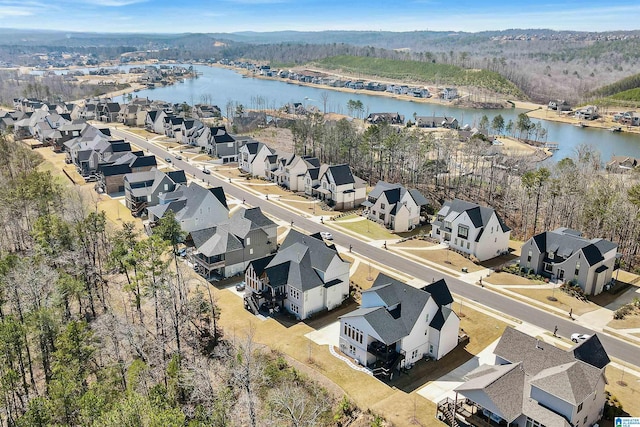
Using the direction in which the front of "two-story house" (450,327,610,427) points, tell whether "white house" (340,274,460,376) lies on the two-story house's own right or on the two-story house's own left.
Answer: on the two-story house's own left

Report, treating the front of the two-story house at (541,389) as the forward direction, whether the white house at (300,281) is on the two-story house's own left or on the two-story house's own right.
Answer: on the two-story house's own left

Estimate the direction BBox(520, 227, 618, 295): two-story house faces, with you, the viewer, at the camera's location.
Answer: facing the viewer and to the left of the viewer

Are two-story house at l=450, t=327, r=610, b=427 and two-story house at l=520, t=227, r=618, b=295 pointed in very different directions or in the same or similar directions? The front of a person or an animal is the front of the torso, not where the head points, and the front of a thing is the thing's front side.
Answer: very different directions

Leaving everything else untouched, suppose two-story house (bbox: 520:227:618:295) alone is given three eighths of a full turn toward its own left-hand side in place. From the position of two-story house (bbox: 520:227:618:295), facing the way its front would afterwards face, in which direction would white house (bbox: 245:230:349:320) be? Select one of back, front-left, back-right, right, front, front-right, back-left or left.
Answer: back-right

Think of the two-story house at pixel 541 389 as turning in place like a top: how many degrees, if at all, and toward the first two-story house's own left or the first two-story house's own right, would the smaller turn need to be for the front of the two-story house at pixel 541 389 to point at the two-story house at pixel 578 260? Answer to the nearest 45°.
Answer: approximately 45° to the first two-story house's own left

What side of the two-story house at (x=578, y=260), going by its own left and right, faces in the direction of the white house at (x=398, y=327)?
front

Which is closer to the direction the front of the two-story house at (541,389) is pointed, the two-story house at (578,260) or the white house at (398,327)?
the two-story house

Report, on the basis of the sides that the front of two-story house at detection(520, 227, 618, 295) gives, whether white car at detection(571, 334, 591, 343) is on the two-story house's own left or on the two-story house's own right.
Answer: on the two-story house's own left

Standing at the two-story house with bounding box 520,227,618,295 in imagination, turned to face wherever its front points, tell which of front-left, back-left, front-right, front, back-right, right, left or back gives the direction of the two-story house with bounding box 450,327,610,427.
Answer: front-left

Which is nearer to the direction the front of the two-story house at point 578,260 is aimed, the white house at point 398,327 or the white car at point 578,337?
the white house

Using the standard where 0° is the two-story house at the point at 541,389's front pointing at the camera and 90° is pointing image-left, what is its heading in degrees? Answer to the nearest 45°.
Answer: approximately 225°
